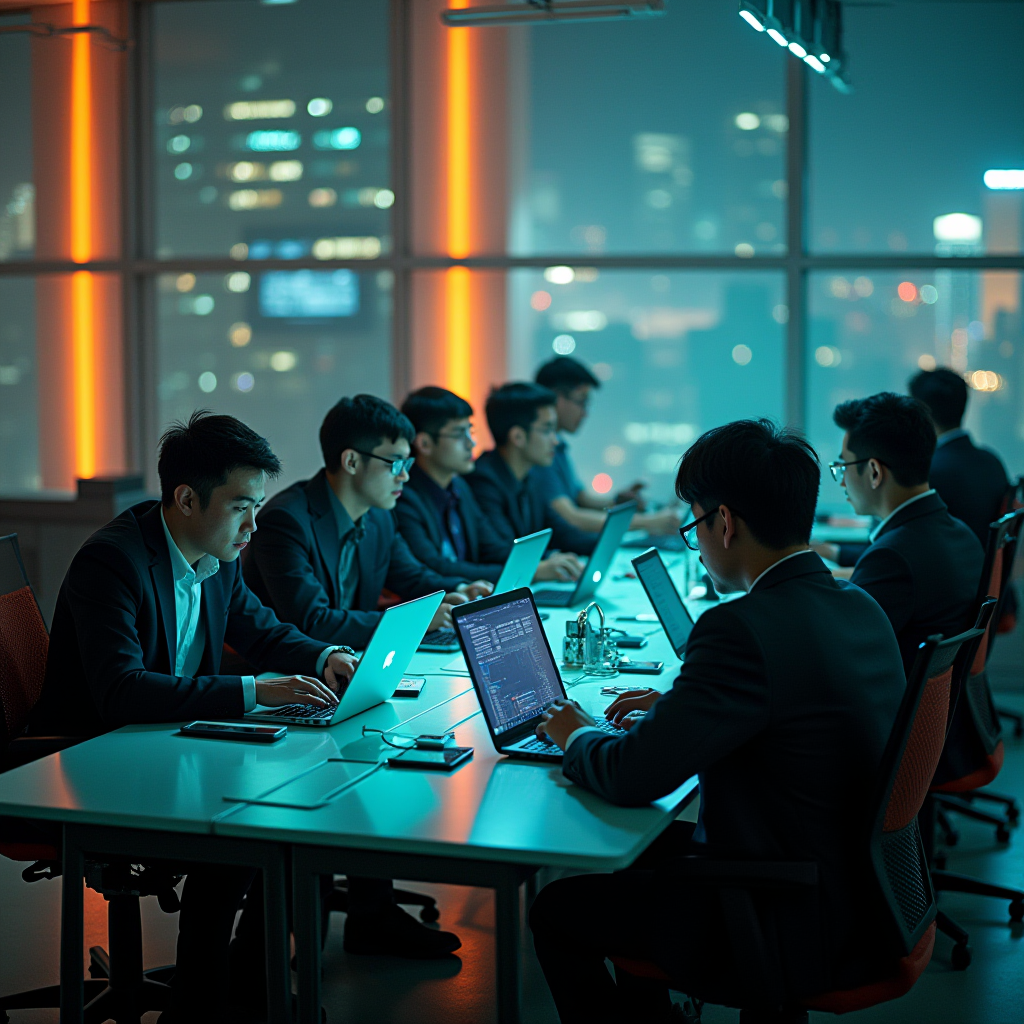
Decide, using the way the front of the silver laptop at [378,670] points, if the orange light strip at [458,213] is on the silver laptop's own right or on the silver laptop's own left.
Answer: on the silver laptop's own right

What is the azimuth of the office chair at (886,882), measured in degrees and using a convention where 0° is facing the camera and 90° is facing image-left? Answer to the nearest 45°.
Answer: approximately 90°

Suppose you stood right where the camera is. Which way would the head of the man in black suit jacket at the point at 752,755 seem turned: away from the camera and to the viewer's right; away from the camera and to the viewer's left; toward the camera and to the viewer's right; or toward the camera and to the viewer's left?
away from the camera and to the viewer's left

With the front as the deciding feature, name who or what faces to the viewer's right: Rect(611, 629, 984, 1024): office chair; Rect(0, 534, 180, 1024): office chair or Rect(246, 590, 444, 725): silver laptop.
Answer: Rect(0, 534, 180, 1024): office chair

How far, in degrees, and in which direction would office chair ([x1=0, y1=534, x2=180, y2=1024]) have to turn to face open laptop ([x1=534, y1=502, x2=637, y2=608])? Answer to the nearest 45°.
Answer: approximately 45° to its left

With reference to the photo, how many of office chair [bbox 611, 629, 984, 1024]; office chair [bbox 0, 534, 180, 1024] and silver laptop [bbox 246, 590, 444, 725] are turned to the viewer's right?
1

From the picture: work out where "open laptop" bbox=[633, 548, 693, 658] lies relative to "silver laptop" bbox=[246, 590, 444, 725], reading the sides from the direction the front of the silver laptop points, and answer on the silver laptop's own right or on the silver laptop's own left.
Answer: on the silver laptop's own right

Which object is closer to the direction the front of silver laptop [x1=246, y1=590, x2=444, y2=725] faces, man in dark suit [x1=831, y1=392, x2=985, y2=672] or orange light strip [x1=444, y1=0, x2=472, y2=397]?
the orange light strip

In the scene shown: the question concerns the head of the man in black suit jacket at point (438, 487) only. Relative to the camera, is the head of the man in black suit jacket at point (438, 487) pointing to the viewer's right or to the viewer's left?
to the viewer's right

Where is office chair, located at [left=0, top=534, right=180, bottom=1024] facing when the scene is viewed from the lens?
facing to the right of the viewer
